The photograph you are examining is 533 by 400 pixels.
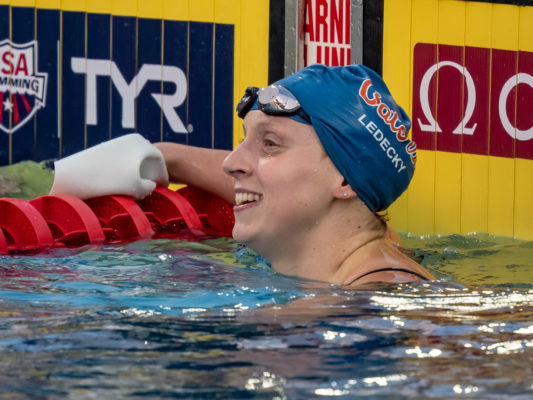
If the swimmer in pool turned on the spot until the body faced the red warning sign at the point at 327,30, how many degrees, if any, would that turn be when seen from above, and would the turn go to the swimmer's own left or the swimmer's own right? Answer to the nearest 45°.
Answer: approximately 90° to the swimmer's own right

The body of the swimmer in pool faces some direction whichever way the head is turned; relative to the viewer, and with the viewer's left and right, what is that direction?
facing to the left of the viewer

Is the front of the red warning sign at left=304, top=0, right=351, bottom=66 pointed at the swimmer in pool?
yes

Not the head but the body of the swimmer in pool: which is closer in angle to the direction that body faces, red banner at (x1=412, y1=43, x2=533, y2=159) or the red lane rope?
the red lane rope

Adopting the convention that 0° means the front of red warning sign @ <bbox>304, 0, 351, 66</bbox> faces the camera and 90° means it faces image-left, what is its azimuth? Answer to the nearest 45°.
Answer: approximately 0°

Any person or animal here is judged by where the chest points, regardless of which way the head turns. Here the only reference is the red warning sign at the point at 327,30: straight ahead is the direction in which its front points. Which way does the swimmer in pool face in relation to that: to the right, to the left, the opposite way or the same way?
to the right

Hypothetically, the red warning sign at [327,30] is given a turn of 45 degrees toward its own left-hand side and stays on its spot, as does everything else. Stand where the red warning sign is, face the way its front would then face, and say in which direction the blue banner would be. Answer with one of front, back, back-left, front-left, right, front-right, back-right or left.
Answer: back-right
